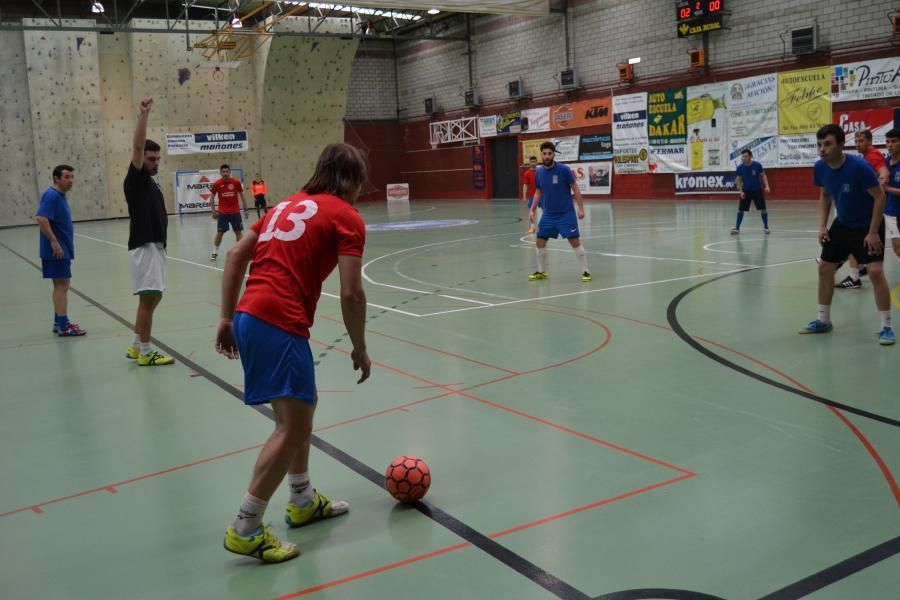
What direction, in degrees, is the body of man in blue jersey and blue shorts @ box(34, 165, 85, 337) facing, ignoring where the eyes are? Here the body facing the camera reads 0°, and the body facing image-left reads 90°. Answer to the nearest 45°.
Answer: approximately 270°

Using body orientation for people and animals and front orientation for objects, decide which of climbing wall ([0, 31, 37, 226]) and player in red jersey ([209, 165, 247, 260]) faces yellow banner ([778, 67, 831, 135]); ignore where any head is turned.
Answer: the climbing wall

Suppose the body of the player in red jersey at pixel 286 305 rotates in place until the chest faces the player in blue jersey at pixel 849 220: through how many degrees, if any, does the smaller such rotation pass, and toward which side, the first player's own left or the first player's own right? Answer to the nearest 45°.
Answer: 0° — they already face them

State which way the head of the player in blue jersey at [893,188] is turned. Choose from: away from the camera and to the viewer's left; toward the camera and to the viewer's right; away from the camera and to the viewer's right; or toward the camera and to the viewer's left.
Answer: toward the camera and to the viewer's left

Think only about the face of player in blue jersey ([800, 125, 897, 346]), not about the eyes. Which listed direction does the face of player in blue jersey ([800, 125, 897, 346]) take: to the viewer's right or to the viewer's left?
to the viewer's left

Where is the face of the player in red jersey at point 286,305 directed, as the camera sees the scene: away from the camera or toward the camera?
away from the camera

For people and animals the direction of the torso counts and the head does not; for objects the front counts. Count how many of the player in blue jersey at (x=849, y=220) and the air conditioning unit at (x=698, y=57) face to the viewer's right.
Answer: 0

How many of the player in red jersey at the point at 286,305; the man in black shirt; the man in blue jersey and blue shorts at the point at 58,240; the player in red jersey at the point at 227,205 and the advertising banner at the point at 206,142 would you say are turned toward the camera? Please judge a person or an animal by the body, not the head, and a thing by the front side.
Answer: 2

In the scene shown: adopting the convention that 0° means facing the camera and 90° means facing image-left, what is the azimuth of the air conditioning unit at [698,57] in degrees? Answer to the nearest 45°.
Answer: approximately 45°

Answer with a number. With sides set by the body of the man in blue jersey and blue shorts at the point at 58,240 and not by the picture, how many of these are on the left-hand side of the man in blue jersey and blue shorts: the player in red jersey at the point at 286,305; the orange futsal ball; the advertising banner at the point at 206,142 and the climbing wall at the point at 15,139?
2

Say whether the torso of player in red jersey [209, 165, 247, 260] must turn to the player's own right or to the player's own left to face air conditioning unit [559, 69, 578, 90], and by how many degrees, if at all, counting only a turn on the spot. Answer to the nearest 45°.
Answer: approximately 135° to the player's own left

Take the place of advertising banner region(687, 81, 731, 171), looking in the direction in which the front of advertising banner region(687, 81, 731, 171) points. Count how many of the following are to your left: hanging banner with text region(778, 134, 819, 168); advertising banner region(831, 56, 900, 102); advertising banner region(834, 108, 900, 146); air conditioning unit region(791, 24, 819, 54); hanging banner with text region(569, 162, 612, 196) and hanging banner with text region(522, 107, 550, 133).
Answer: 4

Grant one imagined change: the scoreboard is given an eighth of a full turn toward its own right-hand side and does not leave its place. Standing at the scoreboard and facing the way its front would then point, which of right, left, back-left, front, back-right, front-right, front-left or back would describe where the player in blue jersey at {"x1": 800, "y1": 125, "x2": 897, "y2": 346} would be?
left

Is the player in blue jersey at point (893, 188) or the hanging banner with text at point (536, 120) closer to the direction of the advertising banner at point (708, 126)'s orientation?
the player in blue jersey

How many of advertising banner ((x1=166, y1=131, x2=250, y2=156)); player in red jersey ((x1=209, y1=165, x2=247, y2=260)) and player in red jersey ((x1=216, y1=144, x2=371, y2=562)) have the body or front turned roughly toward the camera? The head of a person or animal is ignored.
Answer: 2
